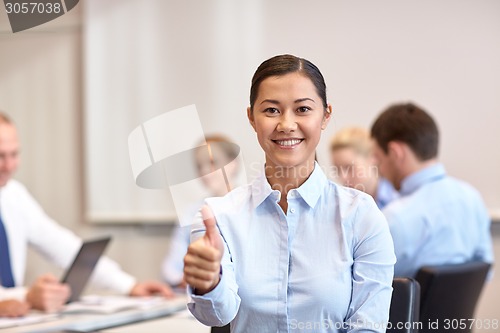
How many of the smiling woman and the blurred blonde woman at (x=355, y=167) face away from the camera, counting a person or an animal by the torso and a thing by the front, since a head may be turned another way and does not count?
0

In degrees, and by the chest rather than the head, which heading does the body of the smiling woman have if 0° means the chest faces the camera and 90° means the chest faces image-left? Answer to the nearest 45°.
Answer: approximately 0°

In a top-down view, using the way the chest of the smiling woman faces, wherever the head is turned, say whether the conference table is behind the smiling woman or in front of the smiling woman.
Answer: behind

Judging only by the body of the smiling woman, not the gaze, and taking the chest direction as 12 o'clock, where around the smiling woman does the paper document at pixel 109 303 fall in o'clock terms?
The paper document is roughly at 5 o'clock from the smiling woman.
